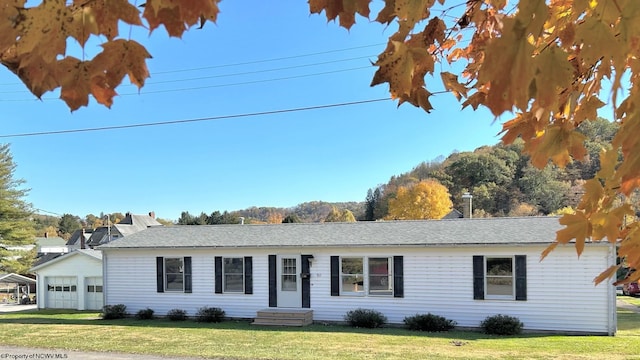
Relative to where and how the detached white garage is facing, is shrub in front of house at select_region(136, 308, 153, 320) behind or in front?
in front

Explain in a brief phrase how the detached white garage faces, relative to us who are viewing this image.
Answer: facing the viewer

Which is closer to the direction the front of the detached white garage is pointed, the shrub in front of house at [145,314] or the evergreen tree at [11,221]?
the shrub in front of house

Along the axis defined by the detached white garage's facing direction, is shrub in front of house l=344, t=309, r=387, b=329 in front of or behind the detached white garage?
in front

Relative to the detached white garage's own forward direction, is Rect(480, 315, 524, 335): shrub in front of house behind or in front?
in front

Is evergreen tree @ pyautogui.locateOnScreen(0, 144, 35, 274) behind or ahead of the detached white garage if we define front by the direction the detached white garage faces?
behind
